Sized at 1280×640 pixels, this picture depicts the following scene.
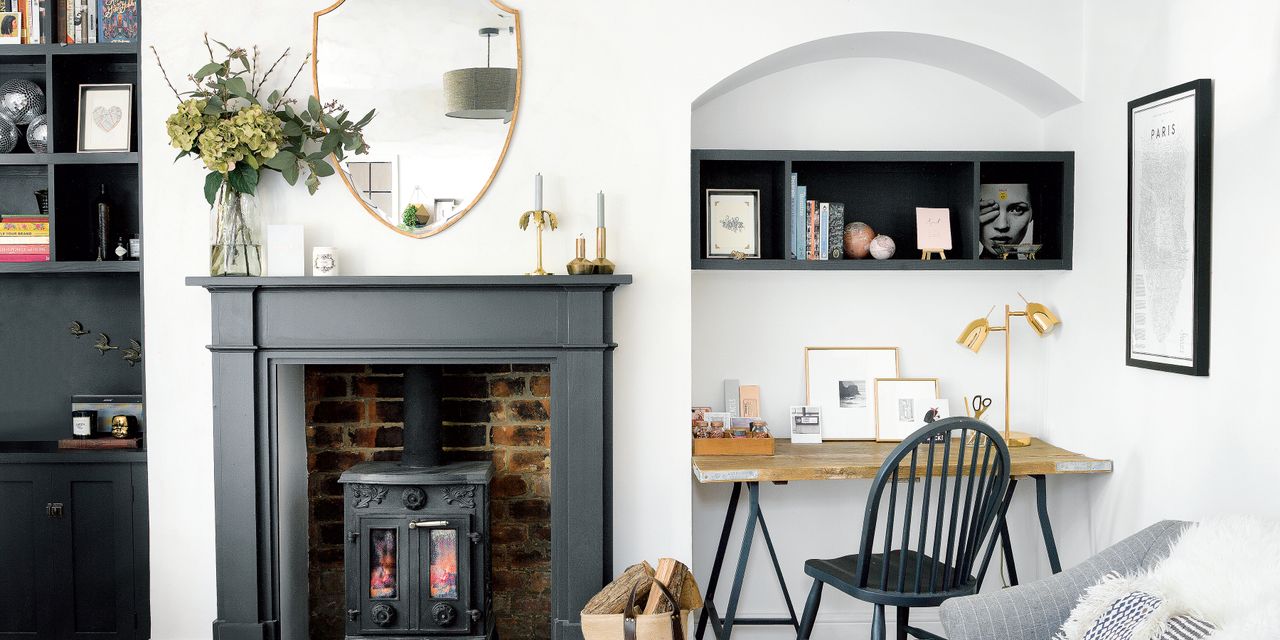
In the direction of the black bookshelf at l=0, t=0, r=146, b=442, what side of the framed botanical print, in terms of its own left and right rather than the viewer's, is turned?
right

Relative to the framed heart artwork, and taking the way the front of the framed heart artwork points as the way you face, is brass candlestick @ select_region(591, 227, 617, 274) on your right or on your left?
on your left

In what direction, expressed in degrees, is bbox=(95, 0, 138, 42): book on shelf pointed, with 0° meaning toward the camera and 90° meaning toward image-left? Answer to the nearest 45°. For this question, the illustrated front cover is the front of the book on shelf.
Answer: approximately 0°

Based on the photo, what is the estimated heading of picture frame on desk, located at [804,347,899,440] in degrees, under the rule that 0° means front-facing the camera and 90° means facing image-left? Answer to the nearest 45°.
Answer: approximately 0°

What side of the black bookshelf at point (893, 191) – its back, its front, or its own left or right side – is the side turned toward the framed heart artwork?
right

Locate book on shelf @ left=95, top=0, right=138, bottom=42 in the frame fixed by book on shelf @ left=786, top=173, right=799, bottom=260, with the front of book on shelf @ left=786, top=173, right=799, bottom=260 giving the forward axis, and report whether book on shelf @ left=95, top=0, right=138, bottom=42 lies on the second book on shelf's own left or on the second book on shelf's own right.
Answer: on the second book on shelf's own right
